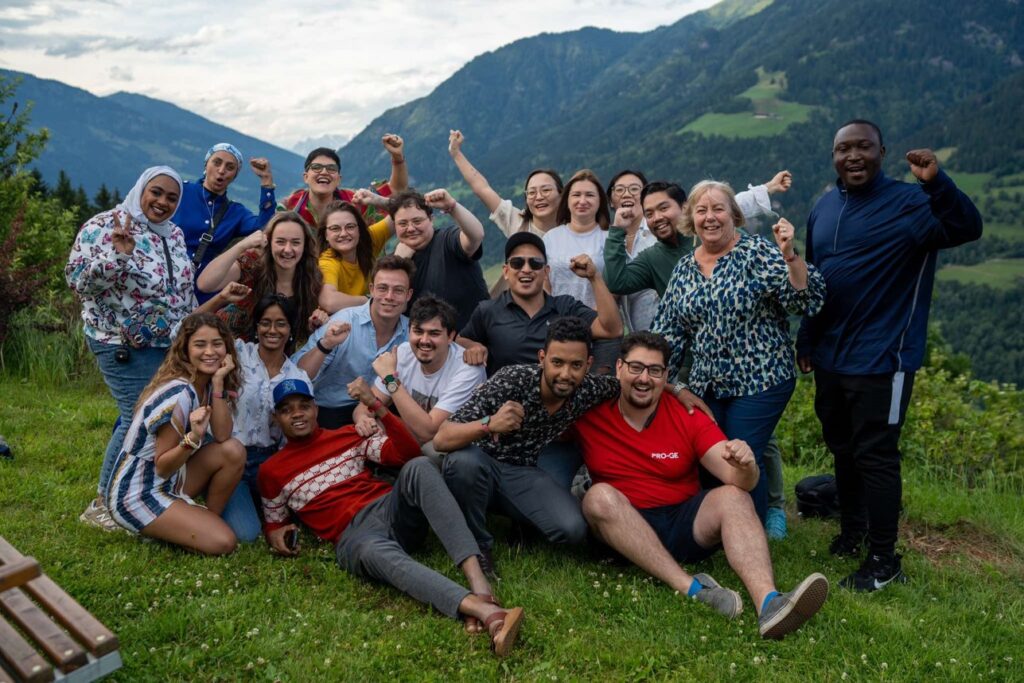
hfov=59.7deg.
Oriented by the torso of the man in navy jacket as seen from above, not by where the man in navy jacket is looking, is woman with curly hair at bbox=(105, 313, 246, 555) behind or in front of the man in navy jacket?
in front

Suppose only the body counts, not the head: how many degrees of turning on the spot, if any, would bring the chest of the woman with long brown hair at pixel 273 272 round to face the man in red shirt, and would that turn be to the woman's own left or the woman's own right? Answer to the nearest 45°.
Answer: approximately 45° to the woman's own left

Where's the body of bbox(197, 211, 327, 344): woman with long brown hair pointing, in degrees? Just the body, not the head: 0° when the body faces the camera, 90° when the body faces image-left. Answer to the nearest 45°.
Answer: approximately 0°

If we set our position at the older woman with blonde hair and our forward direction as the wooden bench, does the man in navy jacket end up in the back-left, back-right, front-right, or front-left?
back-left

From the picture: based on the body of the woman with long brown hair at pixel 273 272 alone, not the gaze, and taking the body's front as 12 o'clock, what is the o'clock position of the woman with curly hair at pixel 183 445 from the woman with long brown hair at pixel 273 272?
the woman with curly hair at pixel 183 445 is roughly at 1 o'clock from the woman with long brown hair at pixel 273 272.

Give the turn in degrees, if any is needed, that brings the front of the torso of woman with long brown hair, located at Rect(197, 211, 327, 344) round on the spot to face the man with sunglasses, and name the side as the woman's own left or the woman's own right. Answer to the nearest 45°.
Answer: approximately 45° to the woman's own left

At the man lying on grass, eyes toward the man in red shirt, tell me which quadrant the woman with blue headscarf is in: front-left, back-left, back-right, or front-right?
back-left

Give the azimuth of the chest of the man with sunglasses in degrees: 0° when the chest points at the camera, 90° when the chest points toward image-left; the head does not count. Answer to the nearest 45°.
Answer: approximately 0°
